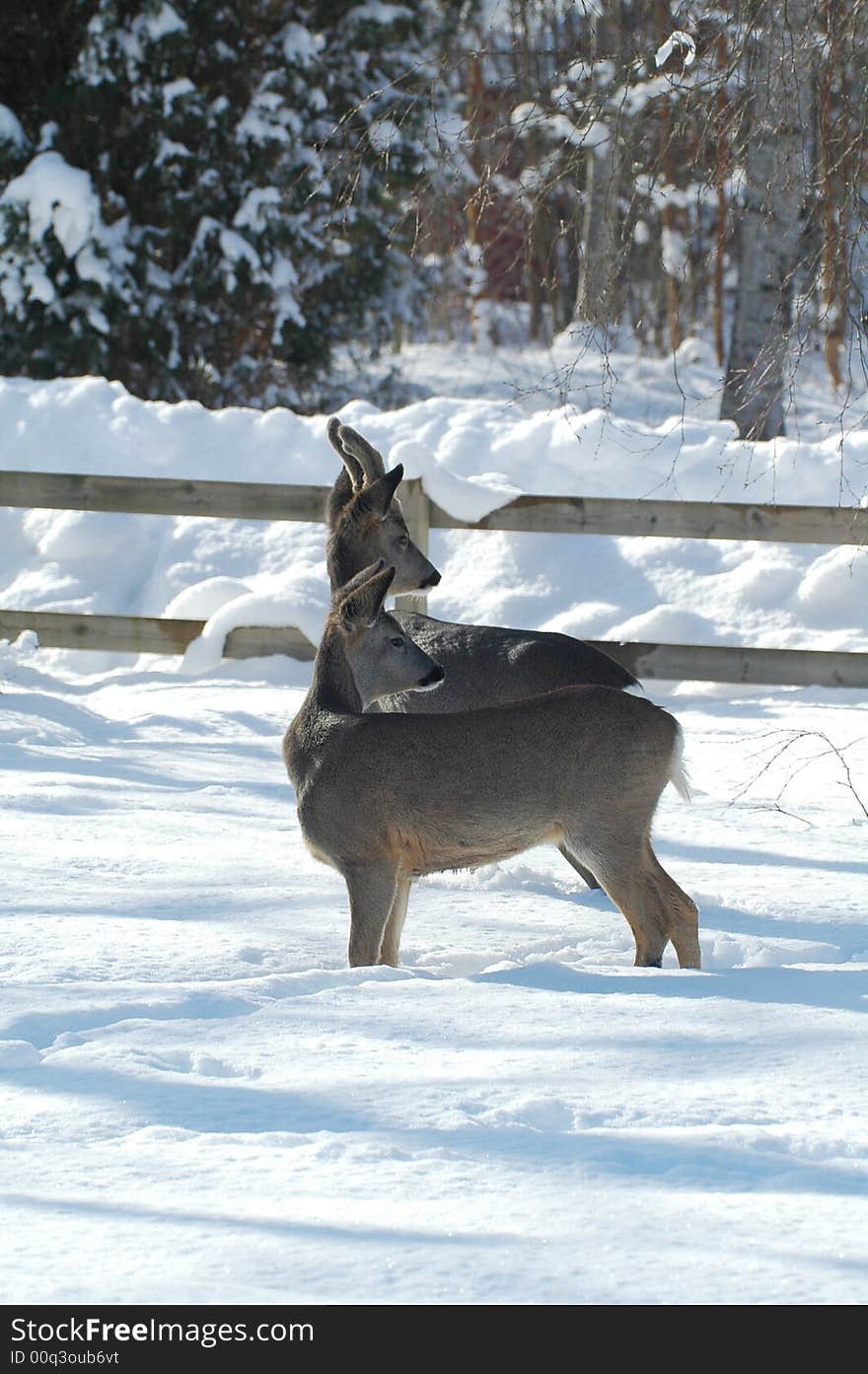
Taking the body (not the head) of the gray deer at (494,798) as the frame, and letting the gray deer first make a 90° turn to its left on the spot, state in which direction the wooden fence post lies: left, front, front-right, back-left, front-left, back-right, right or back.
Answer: back

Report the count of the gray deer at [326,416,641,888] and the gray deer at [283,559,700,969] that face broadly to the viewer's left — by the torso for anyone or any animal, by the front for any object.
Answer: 2

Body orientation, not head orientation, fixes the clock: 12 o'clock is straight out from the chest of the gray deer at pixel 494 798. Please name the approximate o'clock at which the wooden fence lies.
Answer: The wooden fence is roughly at 3 o'clock from the gray deer.

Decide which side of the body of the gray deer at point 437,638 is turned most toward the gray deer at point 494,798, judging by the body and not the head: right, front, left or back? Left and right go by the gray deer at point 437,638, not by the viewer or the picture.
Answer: left

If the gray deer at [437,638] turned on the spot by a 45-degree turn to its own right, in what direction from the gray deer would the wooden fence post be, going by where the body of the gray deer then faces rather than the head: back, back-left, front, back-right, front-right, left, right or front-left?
front-right

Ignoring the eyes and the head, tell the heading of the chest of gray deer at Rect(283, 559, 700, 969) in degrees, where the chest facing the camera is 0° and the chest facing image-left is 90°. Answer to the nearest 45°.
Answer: approximately 90°

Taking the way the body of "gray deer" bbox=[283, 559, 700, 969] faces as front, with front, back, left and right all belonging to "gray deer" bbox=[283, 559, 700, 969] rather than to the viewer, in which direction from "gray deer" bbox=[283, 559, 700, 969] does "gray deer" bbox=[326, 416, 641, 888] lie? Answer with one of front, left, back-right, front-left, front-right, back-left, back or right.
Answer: right

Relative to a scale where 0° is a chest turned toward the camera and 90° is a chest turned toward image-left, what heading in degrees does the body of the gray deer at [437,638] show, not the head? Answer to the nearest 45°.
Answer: approximately 90°

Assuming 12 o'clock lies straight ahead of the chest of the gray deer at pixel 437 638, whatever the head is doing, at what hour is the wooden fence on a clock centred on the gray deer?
The wooden fence is roughly at 3 o'clock from the gray deer.
